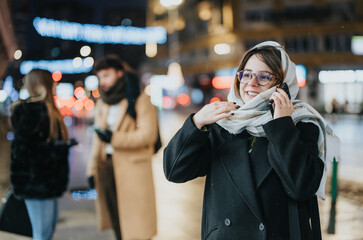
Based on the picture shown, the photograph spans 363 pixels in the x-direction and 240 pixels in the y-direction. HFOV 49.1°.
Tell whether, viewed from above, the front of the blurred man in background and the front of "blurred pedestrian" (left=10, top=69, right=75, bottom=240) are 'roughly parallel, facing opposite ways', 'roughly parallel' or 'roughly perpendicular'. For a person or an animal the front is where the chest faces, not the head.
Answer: roughly parallel, facing opposite ways

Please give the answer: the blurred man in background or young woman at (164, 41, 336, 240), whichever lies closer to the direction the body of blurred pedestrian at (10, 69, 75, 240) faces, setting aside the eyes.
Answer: the blurred man in background

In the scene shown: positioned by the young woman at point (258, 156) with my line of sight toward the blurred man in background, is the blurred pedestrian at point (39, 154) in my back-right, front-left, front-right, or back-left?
front-left

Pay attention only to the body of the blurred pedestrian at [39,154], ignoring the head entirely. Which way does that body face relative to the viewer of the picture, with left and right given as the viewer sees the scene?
facing away from the viewer and to the right of the viewer

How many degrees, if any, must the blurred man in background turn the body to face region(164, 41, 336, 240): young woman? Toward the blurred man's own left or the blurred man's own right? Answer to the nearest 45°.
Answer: approximately 45° to the blurred man's own left

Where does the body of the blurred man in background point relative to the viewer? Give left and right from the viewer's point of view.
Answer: facing the viewer and to the left of the viewer

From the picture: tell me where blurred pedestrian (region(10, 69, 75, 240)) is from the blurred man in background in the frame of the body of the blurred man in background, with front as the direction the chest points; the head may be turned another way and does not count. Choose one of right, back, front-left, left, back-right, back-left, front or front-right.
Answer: front

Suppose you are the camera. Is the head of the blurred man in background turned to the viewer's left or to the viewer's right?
to the viewer's left

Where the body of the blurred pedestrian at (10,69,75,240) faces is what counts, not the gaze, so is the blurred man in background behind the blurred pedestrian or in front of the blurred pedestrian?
in front

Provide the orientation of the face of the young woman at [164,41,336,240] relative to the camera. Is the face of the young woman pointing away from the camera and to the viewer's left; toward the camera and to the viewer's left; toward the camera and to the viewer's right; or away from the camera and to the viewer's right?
toward the camera and to the viewer's left

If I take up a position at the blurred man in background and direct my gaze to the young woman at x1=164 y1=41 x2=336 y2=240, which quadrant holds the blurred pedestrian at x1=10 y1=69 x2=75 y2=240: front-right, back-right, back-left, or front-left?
front-right

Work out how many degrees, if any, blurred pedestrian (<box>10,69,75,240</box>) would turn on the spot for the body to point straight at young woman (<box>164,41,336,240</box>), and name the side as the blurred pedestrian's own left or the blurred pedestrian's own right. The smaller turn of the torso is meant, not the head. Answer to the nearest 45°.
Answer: approximately 90° to the blurred pedestrian's own right

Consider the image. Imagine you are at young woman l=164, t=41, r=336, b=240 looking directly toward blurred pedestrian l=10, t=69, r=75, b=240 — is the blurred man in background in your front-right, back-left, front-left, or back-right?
front-right
